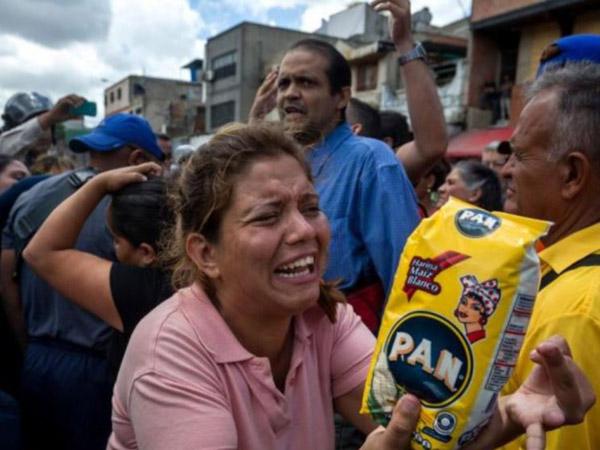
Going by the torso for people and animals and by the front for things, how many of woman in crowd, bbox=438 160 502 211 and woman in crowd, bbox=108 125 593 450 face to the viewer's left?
1

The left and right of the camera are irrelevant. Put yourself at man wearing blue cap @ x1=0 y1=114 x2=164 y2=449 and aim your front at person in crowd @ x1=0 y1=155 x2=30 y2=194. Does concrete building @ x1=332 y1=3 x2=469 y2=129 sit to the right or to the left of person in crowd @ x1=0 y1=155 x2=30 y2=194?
right

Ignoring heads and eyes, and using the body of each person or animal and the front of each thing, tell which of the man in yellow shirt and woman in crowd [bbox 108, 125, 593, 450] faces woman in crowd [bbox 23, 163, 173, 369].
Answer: the man in yellow shirt

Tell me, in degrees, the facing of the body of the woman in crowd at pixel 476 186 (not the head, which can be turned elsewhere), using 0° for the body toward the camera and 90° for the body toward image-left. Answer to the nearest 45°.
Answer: approximately 90°

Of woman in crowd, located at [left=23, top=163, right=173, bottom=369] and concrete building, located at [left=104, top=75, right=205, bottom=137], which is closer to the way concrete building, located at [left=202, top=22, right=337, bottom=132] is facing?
the woman in crowd

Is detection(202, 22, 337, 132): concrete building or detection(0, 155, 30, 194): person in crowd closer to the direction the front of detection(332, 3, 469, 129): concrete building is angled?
the person in crowd

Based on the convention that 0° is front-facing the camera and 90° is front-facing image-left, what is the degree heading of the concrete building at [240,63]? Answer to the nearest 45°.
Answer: approximately 45°

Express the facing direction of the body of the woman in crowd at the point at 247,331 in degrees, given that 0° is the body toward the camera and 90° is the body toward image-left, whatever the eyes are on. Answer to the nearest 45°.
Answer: approximately 315°

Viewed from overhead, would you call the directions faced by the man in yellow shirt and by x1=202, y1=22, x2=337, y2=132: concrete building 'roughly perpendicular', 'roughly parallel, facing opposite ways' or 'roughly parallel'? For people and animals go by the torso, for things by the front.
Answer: roughly perpendicular

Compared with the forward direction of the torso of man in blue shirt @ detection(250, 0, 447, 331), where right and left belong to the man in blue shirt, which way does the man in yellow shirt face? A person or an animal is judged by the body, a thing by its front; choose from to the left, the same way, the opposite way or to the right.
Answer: to the right
